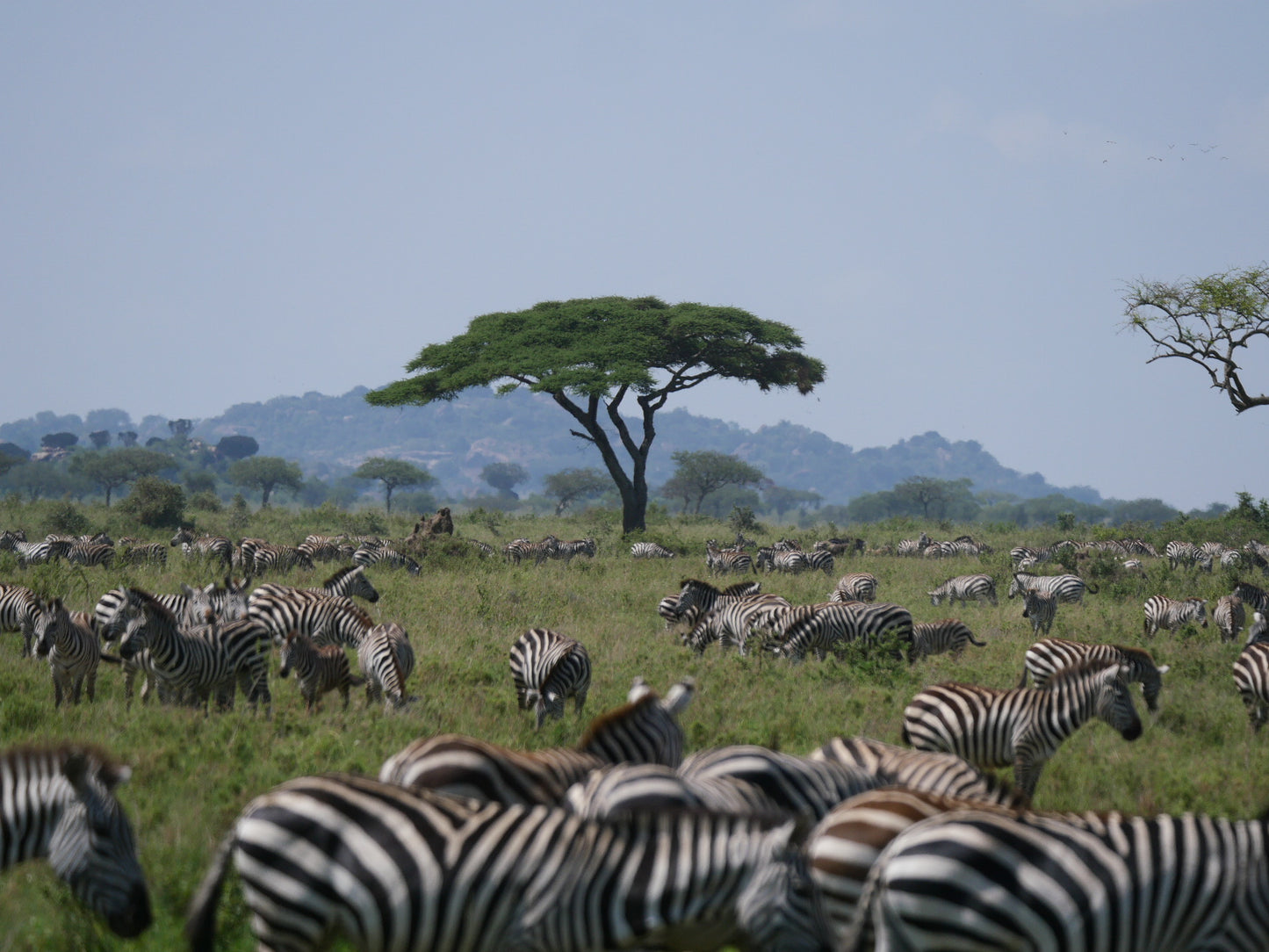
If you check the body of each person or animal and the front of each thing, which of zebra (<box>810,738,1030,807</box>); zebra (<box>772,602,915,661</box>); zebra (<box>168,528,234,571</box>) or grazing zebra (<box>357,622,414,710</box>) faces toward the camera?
the grazing zebra

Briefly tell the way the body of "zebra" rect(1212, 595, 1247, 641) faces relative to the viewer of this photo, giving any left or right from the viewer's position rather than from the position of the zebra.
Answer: facing the viewer

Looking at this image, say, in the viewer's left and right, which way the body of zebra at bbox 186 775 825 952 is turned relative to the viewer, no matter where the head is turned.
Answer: facing to the right of the viewer

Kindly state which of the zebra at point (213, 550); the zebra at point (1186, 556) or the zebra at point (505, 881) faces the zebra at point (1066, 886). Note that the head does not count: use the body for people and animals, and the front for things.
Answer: the zebra at point (505, 881)

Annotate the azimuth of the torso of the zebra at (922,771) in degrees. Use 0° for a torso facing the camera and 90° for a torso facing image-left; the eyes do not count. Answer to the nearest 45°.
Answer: approximately 270°

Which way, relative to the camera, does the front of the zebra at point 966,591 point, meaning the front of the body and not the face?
to the viewer's left

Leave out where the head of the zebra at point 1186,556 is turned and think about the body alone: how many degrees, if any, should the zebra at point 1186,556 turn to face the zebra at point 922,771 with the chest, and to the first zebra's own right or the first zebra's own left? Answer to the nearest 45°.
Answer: approximately 90° to the first zebra's own right

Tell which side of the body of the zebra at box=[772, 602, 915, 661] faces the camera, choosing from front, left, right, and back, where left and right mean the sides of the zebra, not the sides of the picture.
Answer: left

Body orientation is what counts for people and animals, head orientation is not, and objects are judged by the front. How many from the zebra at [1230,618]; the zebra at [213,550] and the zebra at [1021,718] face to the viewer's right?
1

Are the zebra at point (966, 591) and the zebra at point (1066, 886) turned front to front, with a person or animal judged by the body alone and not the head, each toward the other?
no

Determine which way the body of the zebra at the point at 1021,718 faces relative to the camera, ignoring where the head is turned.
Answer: to the viewer's right

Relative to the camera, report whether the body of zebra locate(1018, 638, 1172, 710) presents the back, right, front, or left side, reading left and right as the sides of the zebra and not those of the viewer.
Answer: right

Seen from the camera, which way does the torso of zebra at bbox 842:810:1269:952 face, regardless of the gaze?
to the viewer's right

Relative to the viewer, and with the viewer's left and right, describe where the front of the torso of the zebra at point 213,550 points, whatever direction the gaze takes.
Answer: facing to the left of the viewer

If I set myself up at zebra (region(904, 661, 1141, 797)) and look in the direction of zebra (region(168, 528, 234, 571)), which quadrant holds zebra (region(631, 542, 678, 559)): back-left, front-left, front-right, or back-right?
front-right
